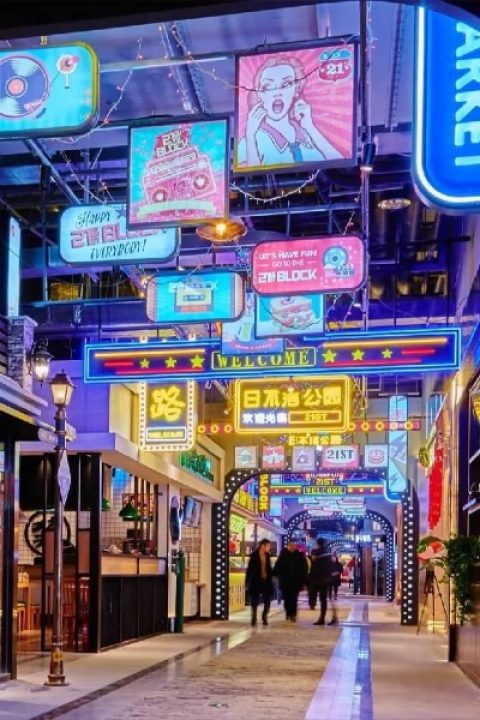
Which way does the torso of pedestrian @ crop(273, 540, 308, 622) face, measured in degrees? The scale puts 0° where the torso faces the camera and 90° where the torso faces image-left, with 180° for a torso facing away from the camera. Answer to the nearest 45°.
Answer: approximately 0°

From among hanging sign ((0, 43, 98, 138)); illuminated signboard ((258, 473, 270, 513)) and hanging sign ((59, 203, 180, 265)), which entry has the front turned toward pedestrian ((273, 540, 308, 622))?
the illuminated signboard

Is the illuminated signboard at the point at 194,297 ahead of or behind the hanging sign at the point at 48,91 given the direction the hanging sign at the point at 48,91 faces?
behind

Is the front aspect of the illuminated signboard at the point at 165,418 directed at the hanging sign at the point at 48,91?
yes
